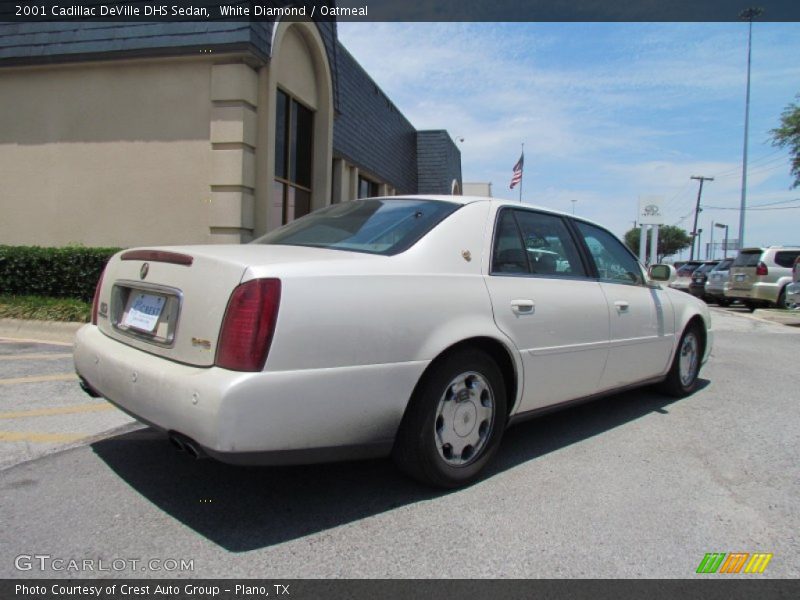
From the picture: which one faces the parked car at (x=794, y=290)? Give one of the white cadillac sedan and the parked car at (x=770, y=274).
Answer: the white cadillac sedan

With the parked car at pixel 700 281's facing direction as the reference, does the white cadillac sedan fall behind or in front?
behind

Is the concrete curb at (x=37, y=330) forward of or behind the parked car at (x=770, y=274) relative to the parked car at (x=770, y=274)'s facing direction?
behind

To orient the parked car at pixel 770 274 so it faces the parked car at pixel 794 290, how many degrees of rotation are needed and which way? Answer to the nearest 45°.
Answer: approximately 135° to its right

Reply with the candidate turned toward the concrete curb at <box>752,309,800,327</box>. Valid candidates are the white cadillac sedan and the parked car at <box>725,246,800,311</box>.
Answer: the white cadillac sedan

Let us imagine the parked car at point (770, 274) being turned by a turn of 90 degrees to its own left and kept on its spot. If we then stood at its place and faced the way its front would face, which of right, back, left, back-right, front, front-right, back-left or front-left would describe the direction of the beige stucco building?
left

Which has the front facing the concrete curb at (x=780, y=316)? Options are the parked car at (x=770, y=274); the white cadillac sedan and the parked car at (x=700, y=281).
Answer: the white cadillac sedan

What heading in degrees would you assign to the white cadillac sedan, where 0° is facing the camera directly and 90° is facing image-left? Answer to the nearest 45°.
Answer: approximately 225°

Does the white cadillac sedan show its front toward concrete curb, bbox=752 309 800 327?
yes

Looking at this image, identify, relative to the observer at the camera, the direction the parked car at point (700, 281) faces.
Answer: facing away from the viewer and to the right of the viewer

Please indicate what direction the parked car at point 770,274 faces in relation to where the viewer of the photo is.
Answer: facing away from the viewer and to the right of the viewer

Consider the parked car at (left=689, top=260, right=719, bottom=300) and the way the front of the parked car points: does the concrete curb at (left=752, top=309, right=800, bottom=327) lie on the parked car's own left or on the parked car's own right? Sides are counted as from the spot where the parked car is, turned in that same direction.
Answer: on the parked car's own right
